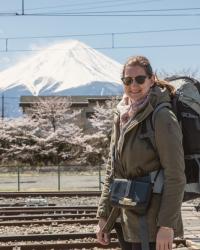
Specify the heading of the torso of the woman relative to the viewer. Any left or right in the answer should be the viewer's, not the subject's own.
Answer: facing the viewer and to the left of the viewer

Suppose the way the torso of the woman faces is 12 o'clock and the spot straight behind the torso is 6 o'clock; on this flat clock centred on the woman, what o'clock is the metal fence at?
The metal fence is roughly at 4 o'clock from the woman.

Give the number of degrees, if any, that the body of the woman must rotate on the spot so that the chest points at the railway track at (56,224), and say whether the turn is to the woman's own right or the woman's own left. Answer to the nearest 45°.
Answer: approximately 135° to the woman's own right
